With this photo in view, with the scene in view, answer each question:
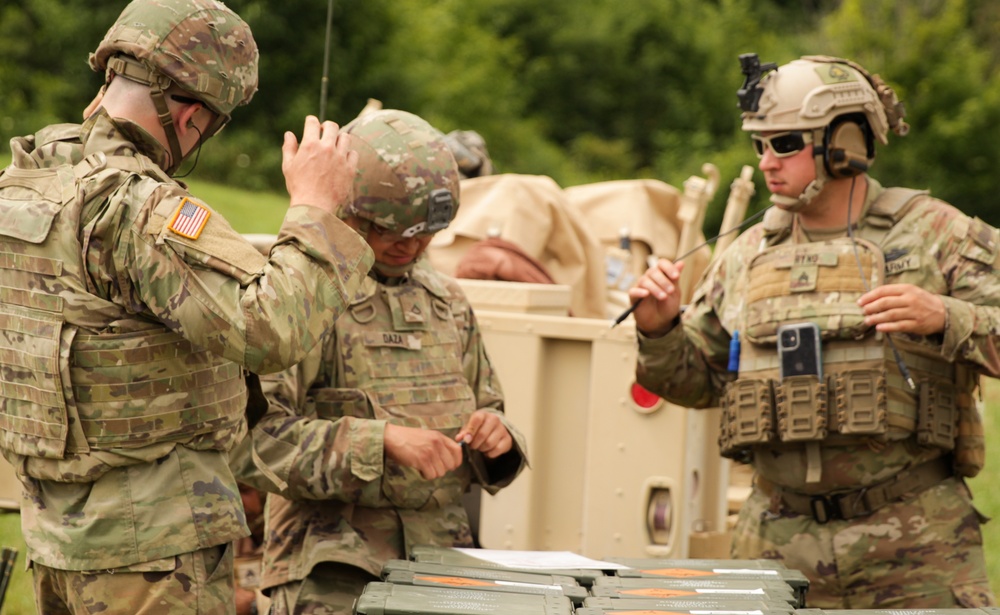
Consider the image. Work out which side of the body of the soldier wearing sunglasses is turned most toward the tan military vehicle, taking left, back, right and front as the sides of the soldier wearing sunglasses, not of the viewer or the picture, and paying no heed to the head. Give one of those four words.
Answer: right

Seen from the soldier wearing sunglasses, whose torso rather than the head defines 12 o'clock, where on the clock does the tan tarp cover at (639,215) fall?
The tan tarp cover is roughly at 4 o'clock from the soldier wearing sunglasses.

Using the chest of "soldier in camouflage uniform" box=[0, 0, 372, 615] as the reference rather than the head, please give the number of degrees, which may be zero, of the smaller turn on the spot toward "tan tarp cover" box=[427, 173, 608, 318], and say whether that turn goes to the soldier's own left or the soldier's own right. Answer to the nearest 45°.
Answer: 0° — they already face it

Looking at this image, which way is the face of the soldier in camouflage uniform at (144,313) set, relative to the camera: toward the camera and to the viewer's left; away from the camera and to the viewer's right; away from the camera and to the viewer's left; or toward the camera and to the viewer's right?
away from the camera and to the viewer's right

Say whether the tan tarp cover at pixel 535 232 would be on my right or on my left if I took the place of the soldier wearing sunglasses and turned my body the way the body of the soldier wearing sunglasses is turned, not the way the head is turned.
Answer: on my right

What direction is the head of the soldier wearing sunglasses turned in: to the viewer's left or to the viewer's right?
to the viewer's left

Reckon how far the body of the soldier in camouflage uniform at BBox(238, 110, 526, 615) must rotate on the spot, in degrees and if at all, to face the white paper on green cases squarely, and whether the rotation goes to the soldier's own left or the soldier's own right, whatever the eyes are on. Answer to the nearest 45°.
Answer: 0° — they already face it

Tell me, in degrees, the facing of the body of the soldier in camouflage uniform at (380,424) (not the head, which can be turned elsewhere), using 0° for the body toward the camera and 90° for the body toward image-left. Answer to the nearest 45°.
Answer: approximately 315°

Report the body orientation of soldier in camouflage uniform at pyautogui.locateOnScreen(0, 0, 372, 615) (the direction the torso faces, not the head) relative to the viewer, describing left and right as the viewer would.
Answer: facing away from the viewer and to the right of the viewer

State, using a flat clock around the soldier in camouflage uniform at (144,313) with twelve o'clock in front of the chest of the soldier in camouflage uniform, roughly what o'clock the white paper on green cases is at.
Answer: The white paper on green cases is roughly at 1 o'clock from the soldier in camouflage uniform.

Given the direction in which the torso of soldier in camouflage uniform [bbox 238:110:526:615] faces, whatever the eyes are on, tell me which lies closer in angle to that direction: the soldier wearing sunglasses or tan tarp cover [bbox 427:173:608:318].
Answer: the soldier wearing sunglasses

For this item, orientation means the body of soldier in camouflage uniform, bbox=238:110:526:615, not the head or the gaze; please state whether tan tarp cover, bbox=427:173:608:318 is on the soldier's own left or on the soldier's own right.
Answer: on the soldier's own left

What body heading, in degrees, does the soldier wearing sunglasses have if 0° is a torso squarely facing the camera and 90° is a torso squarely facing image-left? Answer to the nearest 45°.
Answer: approximately 45°
